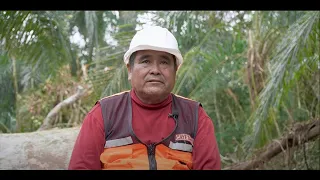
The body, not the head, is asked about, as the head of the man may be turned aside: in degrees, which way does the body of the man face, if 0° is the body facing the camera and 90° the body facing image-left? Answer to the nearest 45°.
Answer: approximately 0°

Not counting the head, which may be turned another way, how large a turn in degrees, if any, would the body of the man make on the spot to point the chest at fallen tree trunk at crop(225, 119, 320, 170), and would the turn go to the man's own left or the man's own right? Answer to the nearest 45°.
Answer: approximately 135° to the man's own left

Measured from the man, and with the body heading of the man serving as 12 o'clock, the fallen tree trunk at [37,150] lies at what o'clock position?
The fallen tree trunk is roughly at 5 o'clock from the man.
